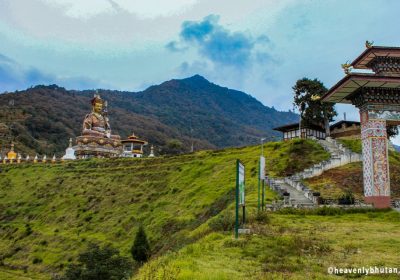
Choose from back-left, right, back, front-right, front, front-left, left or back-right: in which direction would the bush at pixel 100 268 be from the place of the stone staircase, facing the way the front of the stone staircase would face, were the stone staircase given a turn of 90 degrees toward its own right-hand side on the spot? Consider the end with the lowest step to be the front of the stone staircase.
front-left

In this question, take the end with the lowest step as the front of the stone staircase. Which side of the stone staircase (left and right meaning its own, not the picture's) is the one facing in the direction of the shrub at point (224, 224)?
front

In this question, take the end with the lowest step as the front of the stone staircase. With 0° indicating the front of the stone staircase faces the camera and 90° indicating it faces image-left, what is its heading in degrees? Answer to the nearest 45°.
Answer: approximately 0°
